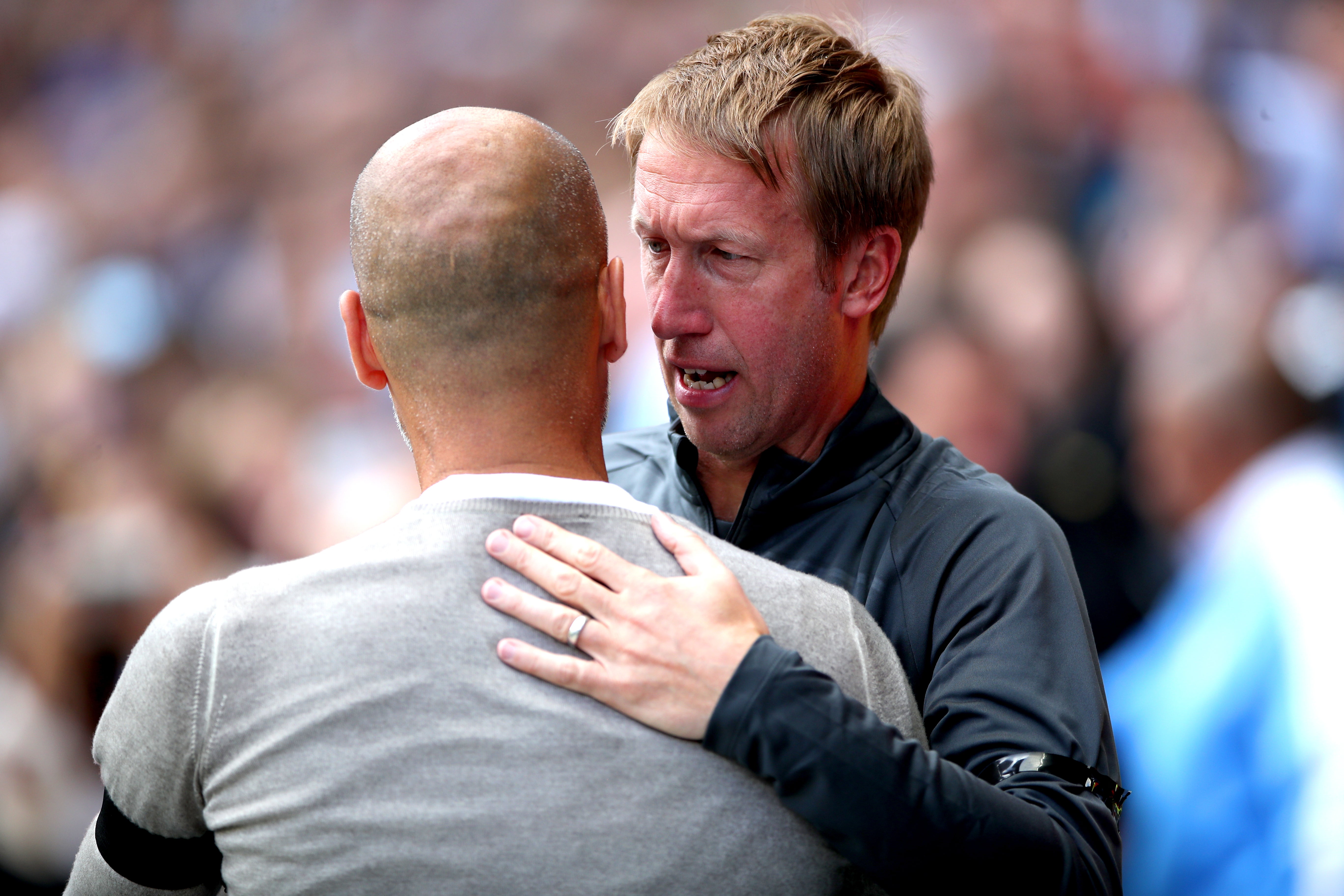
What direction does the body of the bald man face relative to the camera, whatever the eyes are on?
away from the camera

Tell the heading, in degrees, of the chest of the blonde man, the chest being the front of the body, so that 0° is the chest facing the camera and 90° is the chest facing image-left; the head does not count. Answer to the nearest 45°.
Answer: approximately 45°

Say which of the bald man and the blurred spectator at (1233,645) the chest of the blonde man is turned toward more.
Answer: the bald man

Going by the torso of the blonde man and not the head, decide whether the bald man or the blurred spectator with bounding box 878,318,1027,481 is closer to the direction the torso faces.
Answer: the bald man

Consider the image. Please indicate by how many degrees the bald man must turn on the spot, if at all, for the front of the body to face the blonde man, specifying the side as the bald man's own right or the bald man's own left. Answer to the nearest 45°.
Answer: approximately 45° to the bald man's own right

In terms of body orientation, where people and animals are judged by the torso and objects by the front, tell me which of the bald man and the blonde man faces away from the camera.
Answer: the bald man

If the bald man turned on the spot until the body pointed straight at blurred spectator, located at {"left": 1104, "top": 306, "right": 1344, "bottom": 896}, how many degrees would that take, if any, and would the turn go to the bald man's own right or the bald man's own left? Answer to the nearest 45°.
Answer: approximately 45° to the bald man's own right

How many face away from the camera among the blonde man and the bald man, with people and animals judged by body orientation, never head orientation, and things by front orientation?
1
